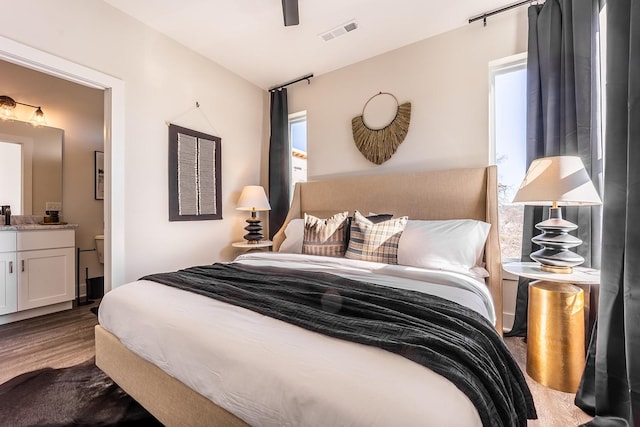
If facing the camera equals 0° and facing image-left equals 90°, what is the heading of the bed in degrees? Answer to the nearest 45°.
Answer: approximately 45°

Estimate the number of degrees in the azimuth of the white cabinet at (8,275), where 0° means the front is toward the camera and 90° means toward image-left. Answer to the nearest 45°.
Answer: approximately 0°

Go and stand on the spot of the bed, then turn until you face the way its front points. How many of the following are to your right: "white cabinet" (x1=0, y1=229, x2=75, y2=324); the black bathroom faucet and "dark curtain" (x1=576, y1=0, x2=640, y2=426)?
2

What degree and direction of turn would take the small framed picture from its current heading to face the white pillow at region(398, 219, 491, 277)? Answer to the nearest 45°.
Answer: approximately 45° to its left

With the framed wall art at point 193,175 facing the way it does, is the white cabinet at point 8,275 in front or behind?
behind

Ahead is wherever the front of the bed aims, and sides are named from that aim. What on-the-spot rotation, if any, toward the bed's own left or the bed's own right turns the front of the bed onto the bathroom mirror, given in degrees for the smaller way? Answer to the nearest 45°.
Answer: approximately 90° to the bed's own right

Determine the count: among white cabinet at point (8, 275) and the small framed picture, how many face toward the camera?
2

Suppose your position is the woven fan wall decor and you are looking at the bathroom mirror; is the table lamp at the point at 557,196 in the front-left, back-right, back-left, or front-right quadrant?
back-left

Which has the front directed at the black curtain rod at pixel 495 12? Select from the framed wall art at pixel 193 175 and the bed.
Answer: the framed wall art

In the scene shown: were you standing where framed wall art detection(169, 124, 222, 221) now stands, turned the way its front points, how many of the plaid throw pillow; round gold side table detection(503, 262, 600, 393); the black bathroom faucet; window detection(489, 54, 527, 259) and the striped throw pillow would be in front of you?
4
